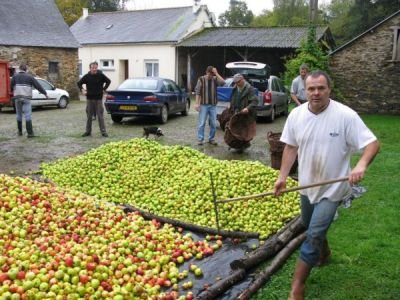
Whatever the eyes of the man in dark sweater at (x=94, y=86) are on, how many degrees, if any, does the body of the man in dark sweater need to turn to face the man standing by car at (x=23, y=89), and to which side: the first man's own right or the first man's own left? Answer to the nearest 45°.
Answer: approximately 90° to the first man's own right

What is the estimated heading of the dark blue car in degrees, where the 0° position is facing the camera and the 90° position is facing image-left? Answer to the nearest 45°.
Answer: approximately 225°

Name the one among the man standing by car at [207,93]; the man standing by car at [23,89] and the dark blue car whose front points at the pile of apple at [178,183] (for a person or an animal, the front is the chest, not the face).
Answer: the man standing by car at [207,93]

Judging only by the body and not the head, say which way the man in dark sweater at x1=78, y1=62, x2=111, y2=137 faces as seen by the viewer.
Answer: toward the camera

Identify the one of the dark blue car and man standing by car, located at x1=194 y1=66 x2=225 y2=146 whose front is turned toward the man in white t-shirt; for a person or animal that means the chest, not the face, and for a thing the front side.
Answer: the man standing by car

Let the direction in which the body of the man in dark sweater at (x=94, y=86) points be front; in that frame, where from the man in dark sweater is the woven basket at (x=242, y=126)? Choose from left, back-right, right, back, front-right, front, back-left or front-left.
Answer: front-left

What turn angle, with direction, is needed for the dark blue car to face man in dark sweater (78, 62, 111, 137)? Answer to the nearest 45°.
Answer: approximately 180°

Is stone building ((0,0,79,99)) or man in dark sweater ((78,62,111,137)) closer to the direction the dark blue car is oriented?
the stone building

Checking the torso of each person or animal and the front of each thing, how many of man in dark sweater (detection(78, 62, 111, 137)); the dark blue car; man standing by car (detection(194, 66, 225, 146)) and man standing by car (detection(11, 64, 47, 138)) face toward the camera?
2

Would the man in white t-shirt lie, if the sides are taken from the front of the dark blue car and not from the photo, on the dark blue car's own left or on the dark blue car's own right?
on the dark blue car's own right

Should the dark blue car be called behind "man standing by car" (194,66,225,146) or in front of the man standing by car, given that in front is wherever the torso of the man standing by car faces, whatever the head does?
behind
